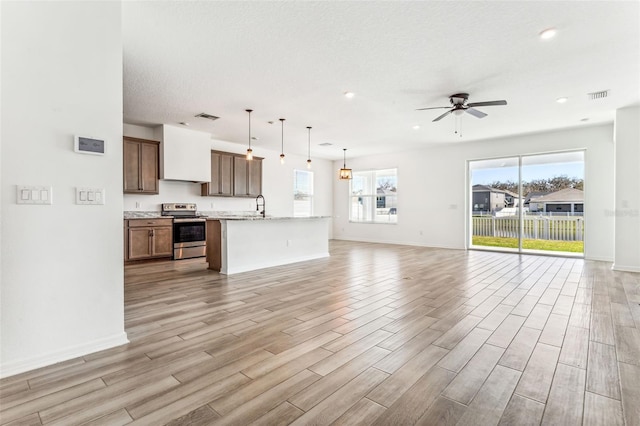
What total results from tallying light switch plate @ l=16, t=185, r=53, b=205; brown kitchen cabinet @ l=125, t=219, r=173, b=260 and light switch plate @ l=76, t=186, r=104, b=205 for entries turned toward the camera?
3

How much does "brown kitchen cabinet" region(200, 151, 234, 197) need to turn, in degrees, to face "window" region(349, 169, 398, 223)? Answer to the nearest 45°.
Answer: approximately 45° to its left

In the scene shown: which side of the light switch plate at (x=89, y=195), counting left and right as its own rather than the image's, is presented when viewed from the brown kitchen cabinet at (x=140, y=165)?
back

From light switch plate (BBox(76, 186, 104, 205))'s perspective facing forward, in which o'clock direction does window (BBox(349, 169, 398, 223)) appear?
The window is roughly at 8 o'clock from the light switch plate.

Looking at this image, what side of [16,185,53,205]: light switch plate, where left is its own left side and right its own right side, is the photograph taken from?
front

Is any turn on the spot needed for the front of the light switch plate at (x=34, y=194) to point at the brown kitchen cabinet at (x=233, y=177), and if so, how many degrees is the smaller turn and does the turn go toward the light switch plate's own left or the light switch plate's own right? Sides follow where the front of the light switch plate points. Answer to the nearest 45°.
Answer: approximately 135° to the light switch plate's own left

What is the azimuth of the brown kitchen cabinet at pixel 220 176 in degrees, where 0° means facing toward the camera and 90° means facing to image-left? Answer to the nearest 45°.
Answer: approximately 315°

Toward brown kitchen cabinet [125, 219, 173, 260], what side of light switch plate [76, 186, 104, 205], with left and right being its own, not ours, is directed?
back

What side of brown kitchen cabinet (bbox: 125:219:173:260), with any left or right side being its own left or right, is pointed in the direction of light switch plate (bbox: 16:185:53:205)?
front

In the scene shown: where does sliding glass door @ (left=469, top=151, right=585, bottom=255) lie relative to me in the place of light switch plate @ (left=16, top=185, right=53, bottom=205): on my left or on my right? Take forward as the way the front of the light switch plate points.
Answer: on my left

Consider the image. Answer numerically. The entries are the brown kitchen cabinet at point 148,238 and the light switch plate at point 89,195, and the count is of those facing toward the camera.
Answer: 2

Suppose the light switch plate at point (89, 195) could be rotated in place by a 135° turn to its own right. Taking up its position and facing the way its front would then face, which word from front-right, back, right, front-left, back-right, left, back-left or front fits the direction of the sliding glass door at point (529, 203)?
back-right

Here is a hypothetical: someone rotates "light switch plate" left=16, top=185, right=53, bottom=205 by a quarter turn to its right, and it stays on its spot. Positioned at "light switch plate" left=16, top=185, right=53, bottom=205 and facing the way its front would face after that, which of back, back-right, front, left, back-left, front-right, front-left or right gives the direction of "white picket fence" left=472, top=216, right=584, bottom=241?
back
